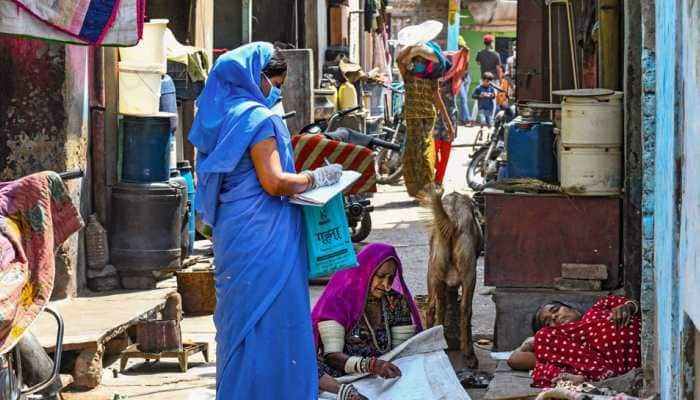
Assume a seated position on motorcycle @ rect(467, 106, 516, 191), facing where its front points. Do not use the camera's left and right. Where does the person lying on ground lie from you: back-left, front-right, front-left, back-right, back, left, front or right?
front-left

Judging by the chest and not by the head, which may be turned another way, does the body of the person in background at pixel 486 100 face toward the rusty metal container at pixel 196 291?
yes

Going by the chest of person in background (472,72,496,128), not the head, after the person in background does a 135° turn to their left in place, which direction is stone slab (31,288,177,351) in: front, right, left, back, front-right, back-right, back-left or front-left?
back-right

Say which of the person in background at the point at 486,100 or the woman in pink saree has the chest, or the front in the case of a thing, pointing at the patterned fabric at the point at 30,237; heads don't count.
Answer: the person in background

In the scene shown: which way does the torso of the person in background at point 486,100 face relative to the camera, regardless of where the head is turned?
toward the camera

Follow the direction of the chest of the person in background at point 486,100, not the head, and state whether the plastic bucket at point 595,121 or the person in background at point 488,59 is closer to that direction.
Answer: the plastic bucket

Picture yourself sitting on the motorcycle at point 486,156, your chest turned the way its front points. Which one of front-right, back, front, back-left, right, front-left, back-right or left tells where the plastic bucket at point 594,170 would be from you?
front-left
